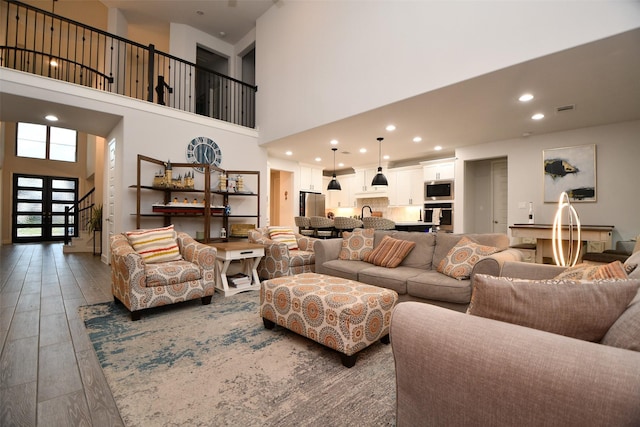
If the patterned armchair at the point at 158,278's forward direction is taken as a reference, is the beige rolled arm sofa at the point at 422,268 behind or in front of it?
in front

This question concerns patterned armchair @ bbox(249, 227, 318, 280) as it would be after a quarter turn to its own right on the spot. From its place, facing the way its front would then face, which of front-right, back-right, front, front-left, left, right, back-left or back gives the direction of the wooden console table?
back-left

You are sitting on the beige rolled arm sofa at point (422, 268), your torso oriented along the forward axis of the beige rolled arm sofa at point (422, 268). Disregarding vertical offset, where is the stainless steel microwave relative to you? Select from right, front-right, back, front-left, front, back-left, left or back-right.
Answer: back-right

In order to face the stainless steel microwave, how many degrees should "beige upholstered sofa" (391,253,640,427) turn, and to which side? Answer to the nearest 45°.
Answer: approximately 45° to its right

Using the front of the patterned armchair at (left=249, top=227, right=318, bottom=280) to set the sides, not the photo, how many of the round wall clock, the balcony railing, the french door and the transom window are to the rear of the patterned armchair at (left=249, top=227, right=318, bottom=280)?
4

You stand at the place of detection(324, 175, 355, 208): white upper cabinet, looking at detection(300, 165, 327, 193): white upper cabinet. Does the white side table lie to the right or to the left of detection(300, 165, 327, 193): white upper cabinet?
left

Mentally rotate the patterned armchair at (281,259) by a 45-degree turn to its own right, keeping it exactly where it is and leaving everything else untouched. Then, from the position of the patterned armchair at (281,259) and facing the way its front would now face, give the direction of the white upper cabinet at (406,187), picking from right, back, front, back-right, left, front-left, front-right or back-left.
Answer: back-left

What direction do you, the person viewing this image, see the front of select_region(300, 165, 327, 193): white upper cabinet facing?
facing the viewer and to the right of the viewer

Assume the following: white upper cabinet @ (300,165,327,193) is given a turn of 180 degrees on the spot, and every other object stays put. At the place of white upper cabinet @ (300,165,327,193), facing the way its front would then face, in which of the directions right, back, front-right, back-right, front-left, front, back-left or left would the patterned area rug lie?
back-left

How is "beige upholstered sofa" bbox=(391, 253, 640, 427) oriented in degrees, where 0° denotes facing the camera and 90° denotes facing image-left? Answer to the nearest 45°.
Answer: approximately 135°
